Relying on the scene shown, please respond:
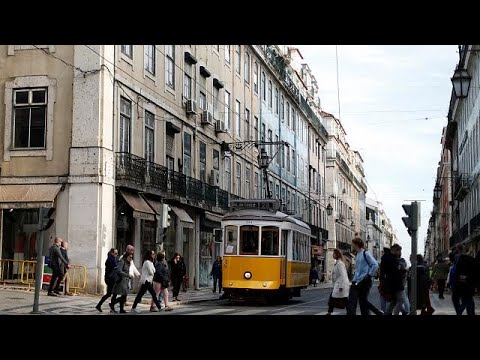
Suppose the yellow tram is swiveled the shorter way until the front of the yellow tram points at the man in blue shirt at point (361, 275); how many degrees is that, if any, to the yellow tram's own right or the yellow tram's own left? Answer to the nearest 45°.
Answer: approximately 45° to the yellow tram's own left

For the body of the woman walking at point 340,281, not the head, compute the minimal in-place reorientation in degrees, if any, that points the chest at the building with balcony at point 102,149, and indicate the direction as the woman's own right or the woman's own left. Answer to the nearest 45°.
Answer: approximately 45° to the woman's own right

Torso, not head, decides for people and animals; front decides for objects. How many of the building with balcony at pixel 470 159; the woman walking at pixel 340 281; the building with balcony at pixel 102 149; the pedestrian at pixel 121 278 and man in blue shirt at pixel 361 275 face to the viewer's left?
3

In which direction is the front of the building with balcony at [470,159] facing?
to the viewer's left

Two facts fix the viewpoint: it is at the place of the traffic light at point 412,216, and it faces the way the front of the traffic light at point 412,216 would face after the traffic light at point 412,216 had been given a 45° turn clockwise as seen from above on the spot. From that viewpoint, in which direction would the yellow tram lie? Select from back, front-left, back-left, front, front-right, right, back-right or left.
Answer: front

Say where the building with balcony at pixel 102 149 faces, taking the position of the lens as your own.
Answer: facing the viewer and to the right of the viewer

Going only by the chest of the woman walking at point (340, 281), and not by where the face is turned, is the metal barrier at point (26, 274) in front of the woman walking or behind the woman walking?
in front

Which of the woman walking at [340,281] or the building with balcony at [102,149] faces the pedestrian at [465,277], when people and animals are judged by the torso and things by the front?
the building with balcony

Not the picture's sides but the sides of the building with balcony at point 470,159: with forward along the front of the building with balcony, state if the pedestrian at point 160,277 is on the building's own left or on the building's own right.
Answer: on the building's own left

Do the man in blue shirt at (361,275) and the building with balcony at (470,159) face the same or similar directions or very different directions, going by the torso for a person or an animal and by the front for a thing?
same or similar directions

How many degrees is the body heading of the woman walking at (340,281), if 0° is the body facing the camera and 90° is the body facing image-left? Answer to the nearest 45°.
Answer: approximately 90°

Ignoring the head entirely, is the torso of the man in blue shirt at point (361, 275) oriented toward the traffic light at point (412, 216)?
no
